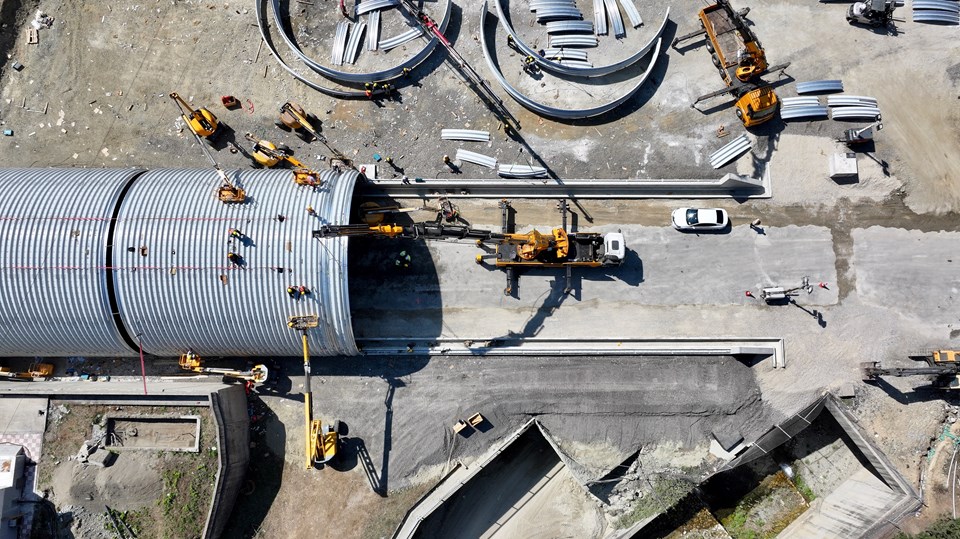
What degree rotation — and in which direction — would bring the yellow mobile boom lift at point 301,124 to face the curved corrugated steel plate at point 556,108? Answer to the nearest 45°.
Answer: approximately 45° to its left

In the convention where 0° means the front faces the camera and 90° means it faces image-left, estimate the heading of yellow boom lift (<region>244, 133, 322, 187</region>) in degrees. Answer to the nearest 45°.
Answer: approximately 315°

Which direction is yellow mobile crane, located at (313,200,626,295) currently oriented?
to the viewer's right
